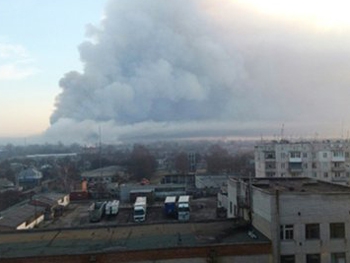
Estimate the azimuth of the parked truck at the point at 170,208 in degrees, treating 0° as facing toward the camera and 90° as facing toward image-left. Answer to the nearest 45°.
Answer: approximately 0°

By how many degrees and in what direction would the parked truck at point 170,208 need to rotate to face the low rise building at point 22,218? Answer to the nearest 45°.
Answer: approximately 90° to its right

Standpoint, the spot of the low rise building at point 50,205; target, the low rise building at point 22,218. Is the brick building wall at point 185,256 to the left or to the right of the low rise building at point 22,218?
left

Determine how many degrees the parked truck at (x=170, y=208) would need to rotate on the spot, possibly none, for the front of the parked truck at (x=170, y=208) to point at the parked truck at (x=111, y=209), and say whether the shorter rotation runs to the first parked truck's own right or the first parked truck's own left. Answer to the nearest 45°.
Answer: approximately 90° to the first parked truck's own right

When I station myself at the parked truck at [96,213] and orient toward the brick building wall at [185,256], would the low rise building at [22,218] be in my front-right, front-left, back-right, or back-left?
back-right

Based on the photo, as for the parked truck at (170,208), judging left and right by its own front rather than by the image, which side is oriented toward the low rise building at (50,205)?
right

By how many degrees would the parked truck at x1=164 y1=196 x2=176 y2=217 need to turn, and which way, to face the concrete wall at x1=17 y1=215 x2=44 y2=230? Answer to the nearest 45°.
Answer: approximately 90° to its right
